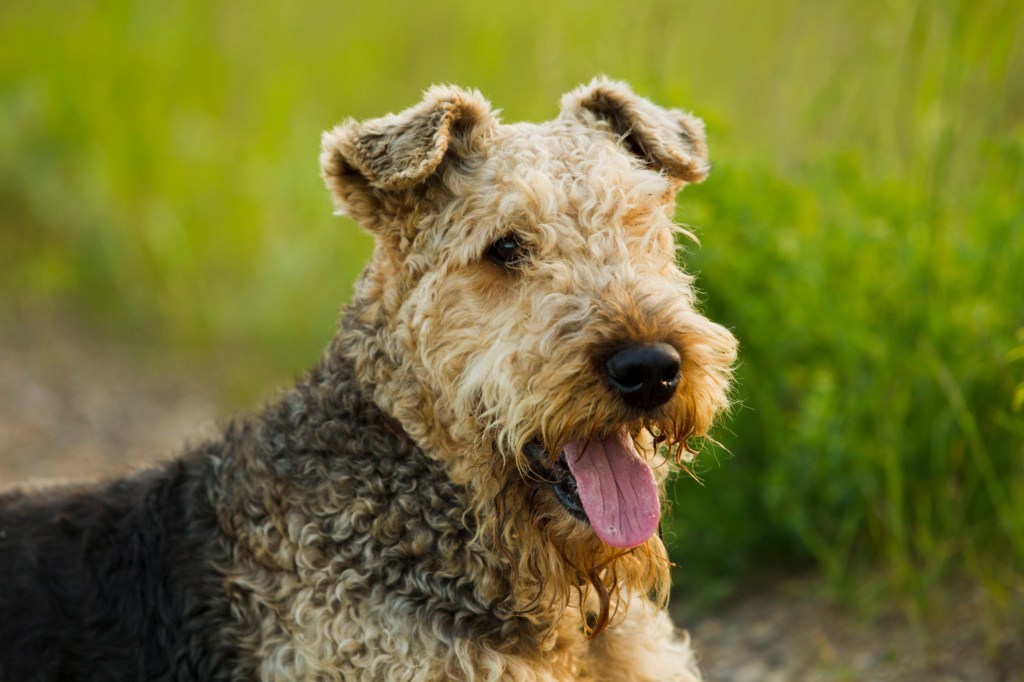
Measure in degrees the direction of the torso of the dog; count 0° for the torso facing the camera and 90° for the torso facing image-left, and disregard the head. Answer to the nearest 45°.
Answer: approximately 315°
